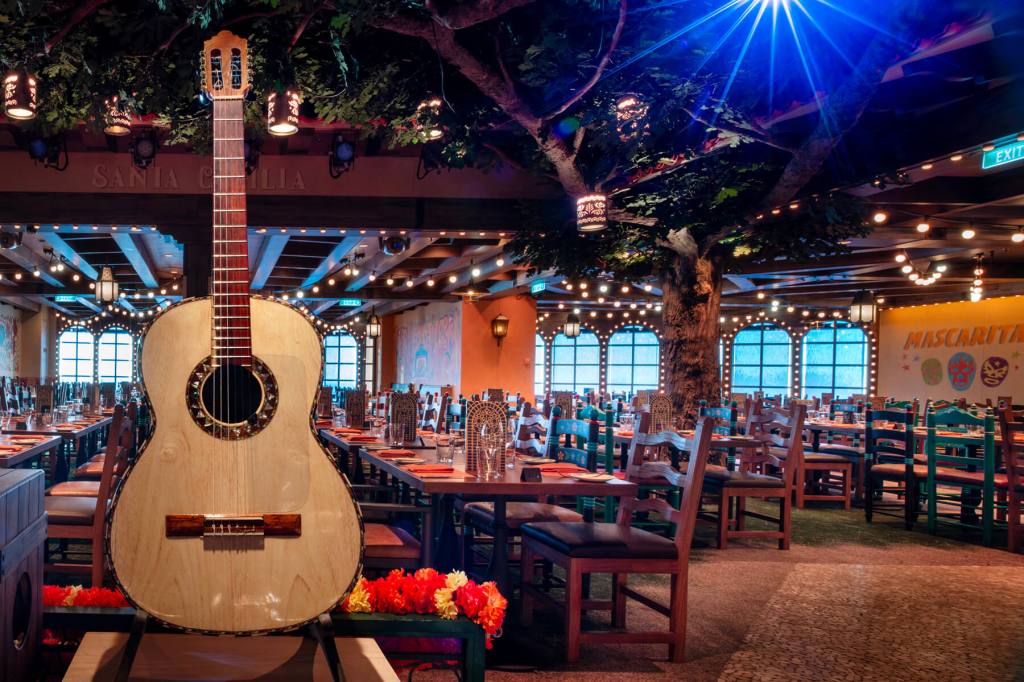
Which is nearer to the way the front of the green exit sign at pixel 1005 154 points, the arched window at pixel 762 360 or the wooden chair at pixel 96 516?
the wooden chair

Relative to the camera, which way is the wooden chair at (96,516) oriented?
to the viewer's left

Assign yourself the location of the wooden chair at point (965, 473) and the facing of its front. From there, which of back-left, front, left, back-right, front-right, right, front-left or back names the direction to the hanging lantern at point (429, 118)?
back-left

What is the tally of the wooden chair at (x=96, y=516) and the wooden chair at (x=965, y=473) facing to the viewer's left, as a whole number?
1

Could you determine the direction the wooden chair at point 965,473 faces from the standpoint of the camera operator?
facing away from the viewer

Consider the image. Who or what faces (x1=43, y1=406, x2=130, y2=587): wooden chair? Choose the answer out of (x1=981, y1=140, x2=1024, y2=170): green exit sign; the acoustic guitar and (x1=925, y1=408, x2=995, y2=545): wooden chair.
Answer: the green exit sign

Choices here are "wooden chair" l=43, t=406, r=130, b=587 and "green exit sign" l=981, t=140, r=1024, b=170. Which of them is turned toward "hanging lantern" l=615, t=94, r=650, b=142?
the green exit sign

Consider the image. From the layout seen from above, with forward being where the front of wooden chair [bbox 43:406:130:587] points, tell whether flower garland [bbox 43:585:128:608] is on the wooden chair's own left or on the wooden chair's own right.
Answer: on the wooden chair's own left

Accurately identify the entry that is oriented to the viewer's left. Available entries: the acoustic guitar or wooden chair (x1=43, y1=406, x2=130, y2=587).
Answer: the wooden chair
